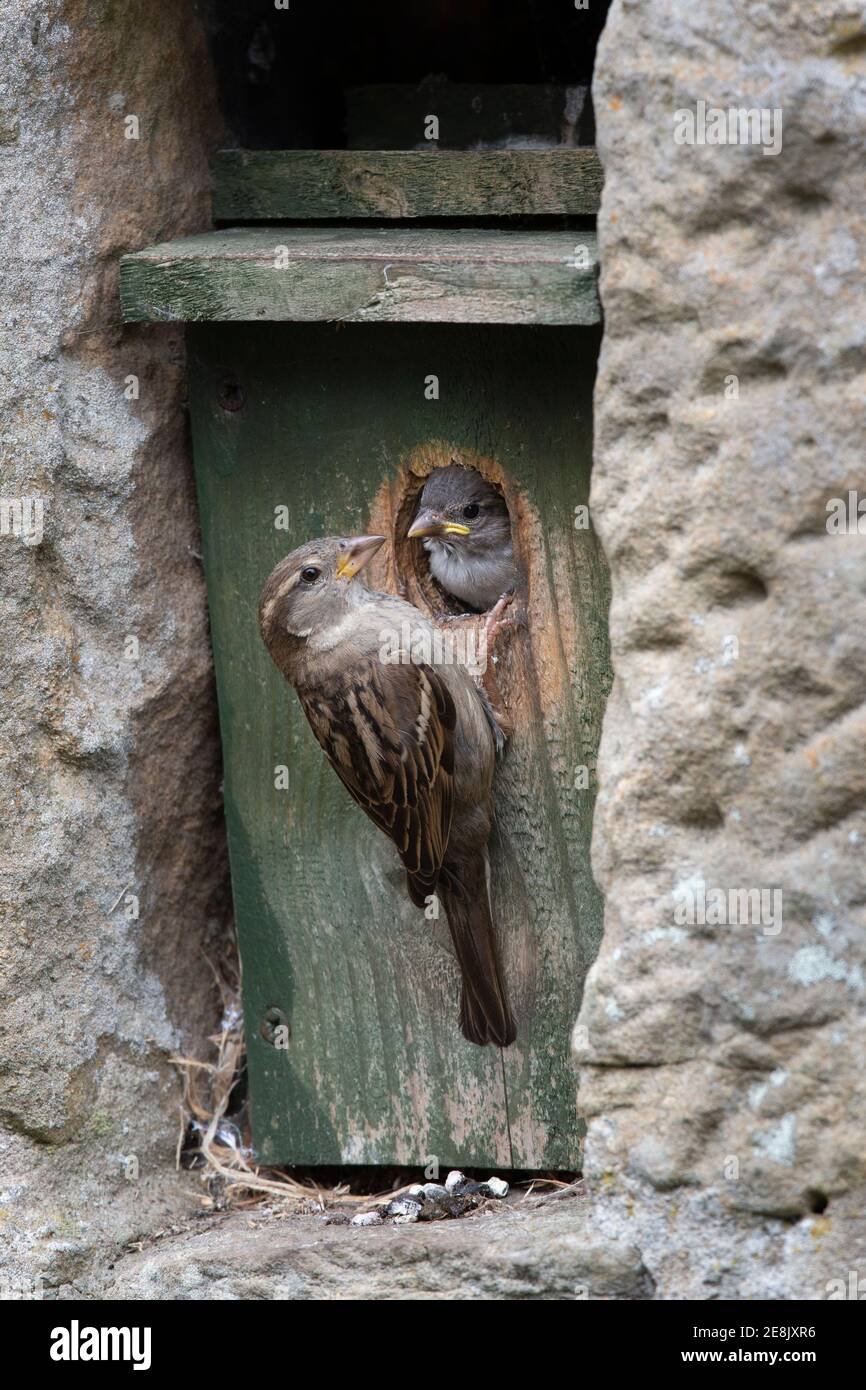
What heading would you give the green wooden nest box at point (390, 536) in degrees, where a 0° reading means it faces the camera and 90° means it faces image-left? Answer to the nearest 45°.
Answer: approximately 0°

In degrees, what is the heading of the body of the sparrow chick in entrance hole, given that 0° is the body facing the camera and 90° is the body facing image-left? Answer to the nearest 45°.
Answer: approximately 45°
